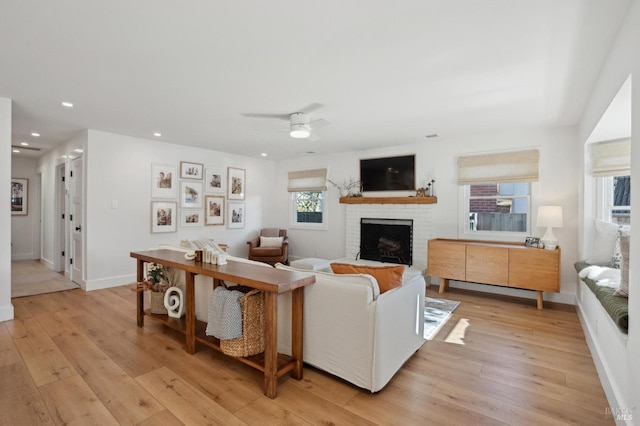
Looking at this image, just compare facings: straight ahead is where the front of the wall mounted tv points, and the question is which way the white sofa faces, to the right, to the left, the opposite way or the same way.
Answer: the opposite way

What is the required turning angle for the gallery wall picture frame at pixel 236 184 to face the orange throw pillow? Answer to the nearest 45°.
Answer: approximately 45° to its right

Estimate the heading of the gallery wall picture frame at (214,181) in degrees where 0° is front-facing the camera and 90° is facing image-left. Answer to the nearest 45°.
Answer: approximately 315°

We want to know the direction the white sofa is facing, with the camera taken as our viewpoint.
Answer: facing away from the viewer and to the right of the viewer

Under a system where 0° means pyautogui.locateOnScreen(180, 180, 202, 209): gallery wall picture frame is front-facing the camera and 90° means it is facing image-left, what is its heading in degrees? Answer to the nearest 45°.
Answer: approximately 315°

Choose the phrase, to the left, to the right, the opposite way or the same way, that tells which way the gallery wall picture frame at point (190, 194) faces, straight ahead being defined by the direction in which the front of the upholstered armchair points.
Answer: to the left

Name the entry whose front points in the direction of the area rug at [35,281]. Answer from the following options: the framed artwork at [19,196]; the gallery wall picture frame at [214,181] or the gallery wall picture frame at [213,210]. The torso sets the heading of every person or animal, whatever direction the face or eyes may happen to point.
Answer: the framed artwork

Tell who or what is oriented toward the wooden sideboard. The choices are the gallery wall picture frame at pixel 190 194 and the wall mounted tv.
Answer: the gallery wall picture frame

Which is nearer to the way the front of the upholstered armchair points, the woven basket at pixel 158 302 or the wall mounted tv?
the woven basket

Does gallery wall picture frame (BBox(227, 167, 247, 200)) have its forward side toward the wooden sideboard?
yes

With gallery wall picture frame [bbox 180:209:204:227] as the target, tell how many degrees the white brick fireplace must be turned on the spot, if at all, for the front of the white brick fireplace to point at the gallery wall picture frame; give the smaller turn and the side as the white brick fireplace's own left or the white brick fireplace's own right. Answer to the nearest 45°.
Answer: approximately 45° to the white brick fireplace's own right

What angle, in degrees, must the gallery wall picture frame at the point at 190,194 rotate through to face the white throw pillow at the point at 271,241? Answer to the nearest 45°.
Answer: approximately 45° to its left

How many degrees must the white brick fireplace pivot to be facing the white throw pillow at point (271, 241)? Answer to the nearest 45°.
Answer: approximately 45° to its right

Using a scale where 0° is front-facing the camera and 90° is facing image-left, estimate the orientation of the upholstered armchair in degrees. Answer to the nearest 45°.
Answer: approximately 45°

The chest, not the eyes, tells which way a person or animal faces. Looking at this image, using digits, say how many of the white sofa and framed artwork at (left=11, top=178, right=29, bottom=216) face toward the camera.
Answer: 1
